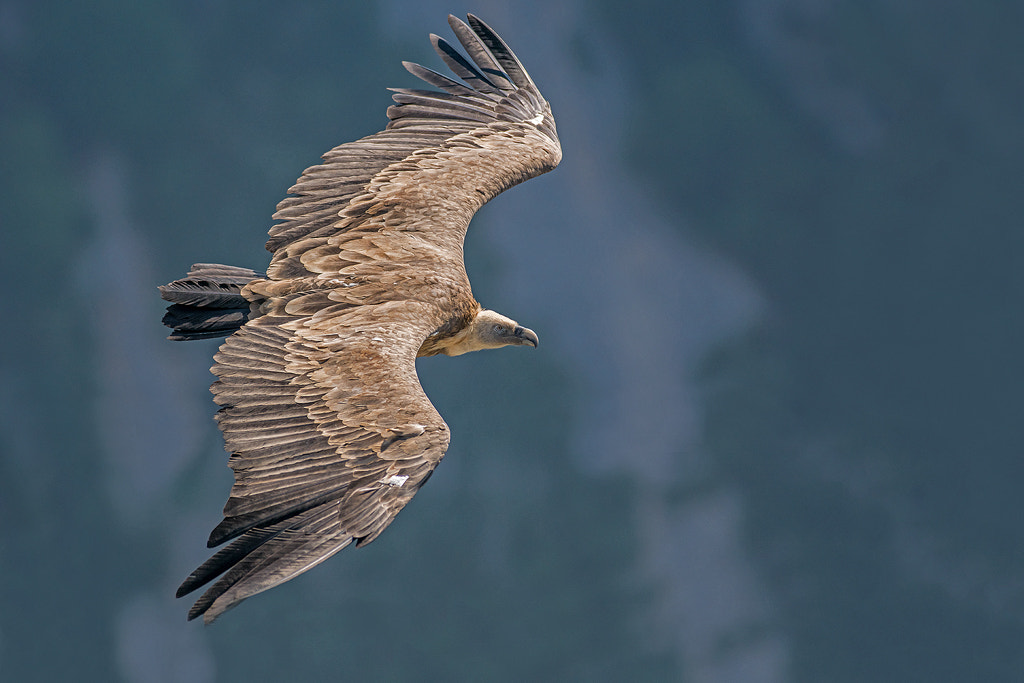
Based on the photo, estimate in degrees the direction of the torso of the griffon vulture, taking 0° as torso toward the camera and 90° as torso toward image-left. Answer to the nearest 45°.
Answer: approximately 270°
